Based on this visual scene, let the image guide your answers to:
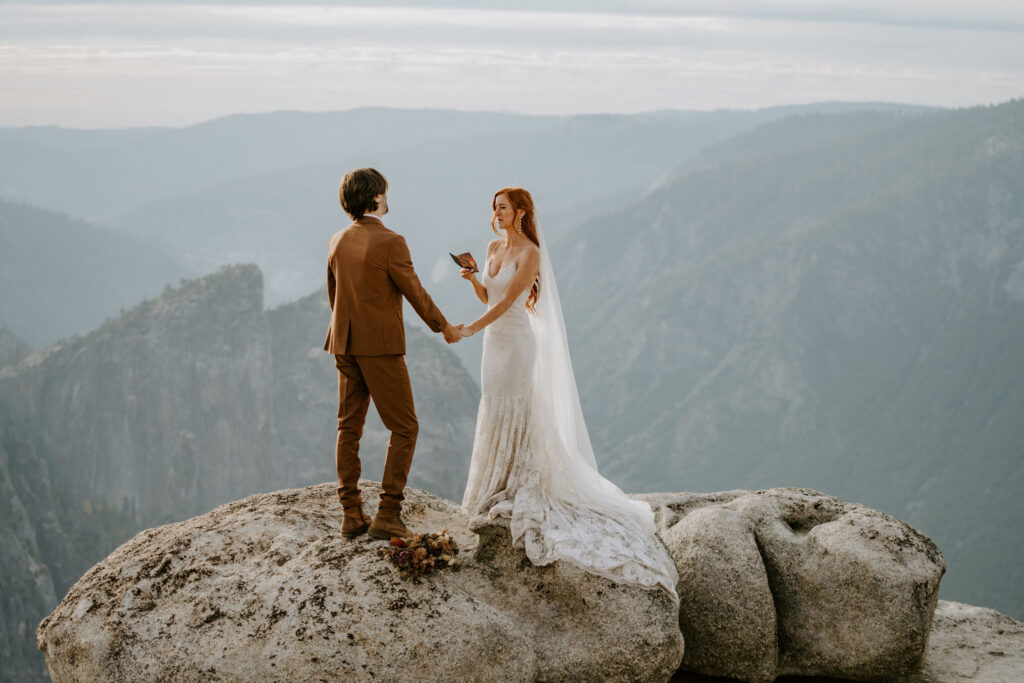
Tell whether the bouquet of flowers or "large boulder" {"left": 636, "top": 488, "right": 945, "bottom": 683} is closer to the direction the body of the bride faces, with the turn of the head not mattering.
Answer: the bouquet of flowers

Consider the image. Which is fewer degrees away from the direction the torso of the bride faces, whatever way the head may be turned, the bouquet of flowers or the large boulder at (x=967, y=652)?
the bouquet of flowers

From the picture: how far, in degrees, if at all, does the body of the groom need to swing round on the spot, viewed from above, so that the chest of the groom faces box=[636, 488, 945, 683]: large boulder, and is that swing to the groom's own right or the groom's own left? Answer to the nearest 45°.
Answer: approximately 45° to the groom's own right

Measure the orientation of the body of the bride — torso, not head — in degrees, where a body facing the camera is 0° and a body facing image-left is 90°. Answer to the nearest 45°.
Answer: approximately 45°

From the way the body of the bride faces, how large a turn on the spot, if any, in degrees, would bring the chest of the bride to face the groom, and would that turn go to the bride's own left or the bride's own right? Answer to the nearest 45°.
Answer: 0° — they already face them

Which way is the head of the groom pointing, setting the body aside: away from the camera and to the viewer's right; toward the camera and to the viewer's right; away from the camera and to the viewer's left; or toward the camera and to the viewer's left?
away from the camera and to the viewer's right

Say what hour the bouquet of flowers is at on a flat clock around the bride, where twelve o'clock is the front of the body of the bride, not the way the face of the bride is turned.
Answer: The bouquet of flowers is roughly at 12 o'clock from the bride.

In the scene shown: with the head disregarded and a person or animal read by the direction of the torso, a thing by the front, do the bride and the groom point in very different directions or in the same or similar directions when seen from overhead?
very different directions

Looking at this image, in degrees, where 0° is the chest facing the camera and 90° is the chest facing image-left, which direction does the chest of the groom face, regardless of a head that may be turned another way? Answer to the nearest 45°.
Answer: approximately 225°
